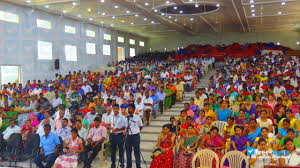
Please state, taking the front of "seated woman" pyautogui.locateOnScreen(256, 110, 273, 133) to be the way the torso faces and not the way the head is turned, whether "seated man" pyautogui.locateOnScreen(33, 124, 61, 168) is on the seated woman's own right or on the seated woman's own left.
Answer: on the seated woman's own right

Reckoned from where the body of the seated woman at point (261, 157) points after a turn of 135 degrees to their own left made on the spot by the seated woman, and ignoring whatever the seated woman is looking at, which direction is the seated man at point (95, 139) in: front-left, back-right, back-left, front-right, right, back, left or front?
back-left

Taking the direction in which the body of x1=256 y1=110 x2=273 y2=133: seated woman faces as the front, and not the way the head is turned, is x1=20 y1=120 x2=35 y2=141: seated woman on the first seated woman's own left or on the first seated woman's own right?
on the first seated woman's own right

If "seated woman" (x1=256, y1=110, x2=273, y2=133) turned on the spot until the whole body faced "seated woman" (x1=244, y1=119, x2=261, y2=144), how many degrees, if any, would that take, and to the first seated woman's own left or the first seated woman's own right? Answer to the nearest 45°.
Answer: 0° — they already face them
